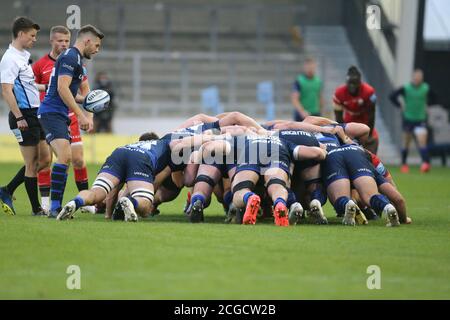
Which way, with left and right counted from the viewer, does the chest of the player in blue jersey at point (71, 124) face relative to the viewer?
facing the viewer and to the right of the viewer

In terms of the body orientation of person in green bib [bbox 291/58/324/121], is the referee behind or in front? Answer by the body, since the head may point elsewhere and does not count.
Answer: in front

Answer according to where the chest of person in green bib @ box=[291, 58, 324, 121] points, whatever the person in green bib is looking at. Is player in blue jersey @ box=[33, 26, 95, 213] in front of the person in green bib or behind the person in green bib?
in front

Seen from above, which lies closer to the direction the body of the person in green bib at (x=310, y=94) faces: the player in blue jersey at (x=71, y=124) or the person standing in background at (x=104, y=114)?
the player in blue jersey

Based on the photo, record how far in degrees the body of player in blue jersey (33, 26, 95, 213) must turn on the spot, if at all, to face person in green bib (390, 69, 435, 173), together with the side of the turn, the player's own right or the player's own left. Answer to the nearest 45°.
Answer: approximately 90° to the player's own left

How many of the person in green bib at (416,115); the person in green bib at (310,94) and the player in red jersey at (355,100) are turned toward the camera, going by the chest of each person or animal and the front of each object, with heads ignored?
3

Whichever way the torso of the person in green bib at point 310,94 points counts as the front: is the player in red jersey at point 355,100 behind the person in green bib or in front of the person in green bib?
in front

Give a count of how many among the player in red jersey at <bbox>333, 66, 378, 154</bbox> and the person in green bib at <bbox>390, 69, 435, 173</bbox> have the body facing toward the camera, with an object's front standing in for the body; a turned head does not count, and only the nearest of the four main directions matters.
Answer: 2

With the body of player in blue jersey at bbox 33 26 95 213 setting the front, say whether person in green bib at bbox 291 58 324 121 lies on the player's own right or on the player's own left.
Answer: on the player's own left

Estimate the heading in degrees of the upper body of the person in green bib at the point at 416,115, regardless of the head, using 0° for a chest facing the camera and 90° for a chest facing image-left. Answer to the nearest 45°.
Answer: approximately 0°

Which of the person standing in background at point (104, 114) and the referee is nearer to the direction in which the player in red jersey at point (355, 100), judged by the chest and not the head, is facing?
the referee
